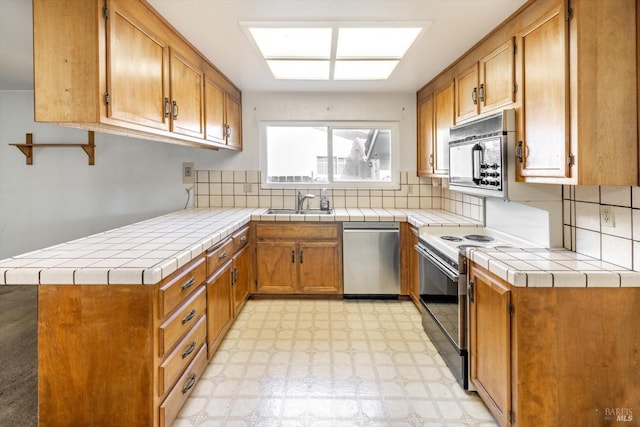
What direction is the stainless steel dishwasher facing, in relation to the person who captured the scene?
facing the viewer

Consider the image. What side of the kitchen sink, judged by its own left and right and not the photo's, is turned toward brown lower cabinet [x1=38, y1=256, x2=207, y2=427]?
front

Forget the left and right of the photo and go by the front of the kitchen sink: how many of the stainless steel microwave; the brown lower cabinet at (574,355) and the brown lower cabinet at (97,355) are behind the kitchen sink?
0

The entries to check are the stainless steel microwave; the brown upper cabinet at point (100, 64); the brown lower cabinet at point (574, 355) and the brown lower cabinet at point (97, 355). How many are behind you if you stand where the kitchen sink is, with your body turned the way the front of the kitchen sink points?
0

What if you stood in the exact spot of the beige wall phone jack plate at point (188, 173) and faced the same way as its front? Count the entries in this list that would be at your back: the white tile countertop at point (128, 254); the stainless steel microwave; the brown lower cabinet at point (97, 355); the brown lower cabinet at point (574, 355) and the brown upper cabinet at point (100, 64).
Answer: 0

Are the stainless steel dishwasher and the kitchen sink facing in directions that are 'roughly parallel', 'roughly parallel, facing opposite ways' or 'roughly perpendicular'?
roughly parallel

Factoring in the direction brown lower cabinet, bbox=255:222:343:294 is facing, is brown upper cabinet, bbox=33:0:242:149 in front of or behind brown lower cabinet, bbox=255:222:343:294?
in front

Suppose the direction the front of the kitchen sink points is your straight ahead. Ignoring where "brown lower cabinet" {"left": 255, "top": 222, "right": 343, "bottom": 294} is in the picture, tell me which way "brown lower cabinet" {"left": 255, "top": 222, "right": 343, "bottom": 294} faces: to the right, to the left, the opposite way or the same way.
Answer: the same way

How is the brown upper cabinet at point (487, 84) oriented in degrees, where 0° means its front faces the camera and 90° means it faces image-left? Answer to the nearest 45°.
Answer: approximately 45°

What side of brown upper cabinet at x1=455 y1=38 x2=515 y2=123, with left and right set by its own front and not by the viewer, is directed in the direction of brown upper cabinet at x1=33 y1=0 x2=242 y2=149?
front

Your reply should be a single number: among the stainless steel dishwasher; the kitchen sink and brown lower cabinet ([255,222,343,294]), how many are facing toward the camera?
3
